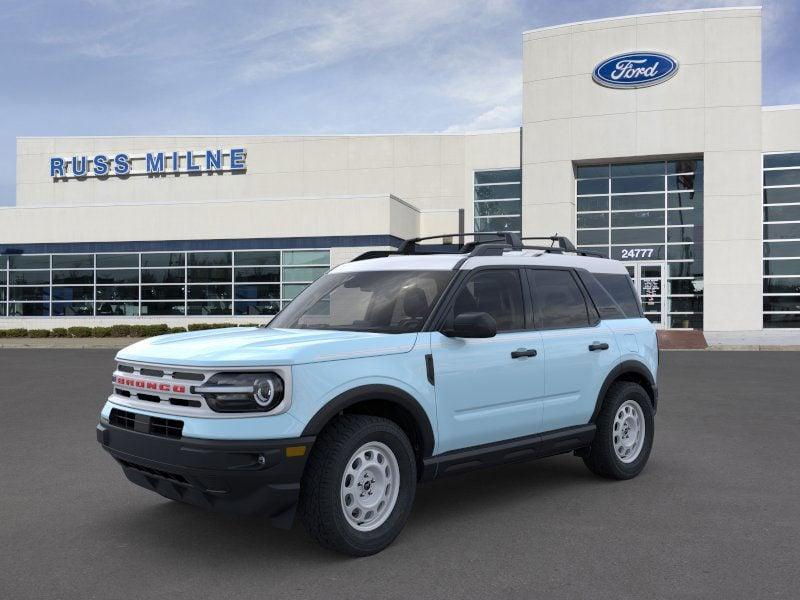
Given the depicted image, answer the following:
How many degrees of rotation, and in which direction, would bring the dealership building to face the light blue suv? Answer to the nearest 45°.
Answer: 0° — it already faces it

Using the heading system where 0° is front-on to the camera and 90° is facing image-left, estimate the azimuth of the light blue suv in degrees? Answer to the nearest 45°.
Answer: approximately 45°

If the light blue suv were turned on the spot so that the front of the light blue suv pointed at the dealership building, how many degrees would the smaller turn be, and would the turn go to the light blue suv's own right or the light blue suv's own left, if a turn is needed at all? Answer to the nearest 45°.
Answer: approximately 135° to the light blue suv's own right

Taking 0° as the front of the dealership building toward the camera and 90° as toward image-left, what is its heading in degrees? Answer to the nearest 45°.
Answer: approximately 0°
